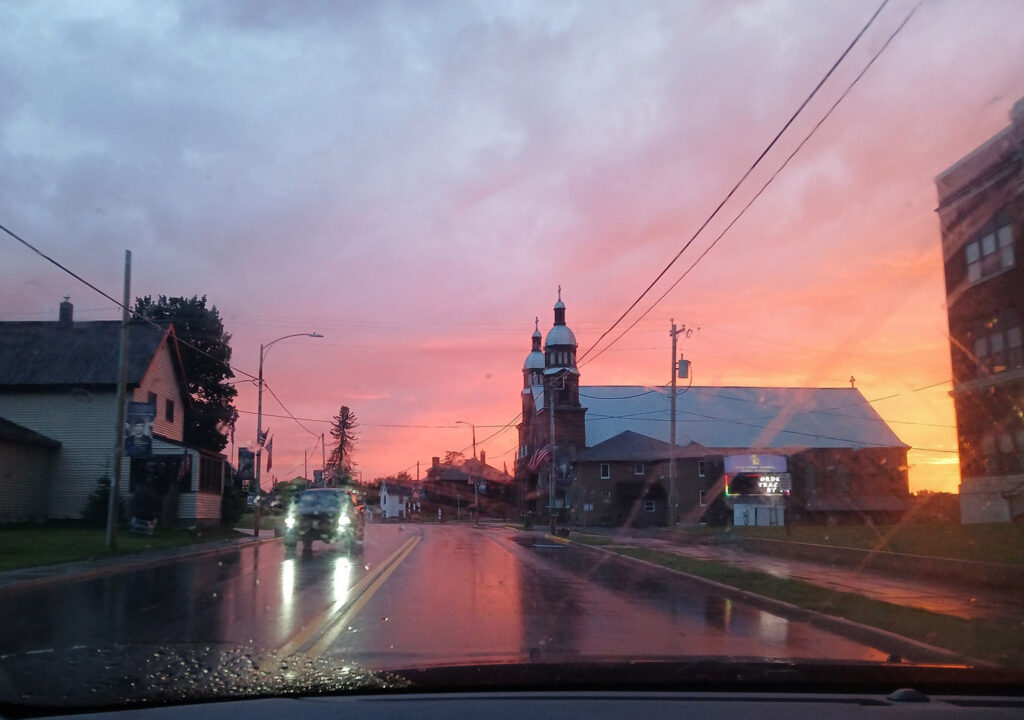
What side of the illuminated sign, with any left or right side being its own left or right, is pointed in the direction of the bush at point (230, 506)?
right

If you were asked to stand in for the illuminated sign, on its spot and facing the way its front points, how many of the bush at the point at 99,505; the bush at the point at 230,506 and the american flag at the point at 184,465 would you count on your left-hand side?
0

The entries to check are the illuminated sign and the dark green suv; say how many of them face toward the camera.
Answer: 2

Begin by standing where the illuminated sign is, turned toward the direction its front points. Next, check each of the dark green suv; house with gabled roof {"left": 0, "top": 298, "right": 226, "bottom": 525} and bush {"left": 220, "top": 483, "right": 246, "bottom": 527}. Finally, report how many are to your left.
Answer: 0

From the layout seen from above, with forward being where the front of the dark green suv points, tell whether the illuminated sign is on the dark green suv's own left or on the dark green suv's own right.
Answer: on the dark green suv's own left

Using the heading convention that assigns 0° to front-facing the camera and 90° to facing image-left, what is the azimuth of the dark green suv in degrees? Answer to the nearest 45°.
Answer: approximately 0°

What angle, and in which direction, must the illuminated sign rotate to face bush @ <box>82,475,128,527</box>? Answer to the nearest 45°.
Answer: approximately 90° to its right

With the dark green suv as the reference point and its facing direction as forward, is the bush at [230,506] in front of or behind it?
behind

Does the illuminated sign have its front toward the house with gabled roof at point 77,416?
no

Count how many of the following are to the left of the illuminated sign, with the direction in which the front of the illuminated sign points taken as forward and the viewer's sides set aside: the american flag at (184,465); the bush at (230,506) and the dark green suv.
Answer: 0

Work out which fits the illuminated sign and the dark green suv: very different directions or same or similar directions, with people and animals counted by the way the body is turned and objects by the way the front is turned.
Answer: same or similar directions

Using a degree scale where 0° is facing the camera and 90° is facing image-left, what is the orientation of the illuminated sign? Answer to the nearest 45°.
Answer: approximately 0°

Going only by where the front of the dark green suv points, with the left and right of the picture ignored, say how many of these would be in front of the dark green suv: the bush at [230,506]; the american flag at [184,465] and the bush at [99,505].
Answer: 0

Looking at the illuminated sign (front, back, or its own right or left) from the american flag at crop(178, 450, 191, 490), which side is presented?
right

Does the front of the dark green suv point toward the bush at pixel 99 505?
no

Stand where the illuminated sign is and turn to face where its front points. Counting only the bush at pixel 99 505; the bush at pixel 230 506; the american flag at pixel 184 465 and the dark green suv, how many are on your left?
0
